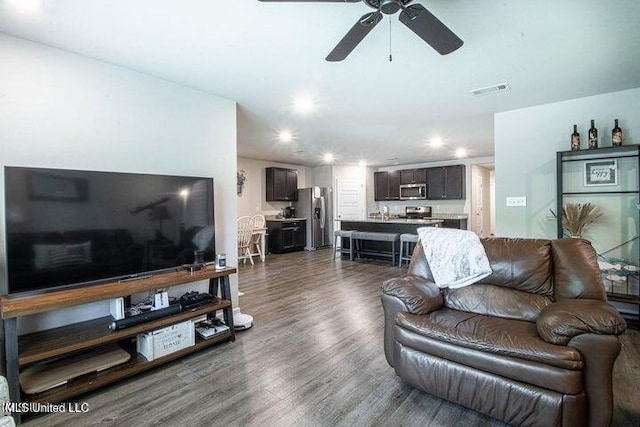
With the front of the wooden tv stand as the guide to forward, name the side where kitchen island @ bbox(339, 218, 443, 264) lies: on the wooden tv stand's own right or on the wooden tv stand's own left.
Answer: on the wooden tv stand's own left

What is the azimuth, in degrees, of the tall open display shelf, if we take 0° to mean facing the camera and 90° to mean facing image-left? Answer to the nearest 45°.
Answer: approximately 45°

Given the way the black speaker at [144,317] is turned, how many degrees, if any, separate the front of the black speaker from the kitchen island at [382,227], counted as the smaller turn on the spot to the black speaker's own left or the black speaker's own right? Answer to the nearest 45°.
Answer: approximately 90° to the black speaker's own left

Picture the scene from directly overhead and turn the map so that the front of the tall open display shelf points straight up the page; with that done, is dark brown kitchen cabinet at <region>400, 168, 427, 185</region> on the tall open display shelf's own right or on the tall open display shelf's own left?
on the tall open display shelf's own right

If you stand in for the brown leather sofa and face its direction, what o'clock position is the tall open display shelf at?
The tall open display shelf is roughly at 7 o'clock from the brown leather sofa.

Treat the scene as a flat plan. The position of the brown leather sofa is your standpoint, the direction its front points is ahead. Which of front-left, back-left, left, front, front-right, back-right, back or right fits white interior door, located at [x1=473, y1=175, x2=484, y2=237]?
back-right

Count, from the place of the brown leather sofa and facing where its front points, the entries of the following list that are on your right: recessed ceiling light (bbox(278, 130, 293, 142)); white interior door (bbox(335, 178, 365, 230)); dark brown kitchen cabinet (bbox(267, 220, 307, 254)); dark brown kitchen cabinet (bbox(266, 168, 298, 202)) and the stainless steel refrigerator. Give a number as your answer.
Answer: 5

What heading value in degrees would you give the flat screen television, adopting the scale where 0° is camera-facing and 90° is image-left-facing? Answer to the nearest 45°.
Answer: approximately 315°

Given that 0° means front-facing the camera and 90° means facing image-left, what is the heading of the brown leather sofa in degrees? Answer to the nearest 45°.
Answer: approximately 45°

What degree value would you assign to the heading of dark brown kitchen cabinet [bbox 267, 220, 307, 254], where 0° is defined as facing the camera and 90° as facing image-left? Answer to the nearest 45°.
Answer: approximately 315°

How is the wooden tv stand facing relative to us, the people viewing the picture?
facing the viewer and to the right of the viewer

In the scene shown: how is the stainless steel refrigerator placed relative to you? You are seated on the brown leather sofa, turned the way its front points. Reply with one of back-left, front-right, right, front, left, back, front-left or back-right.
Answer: right

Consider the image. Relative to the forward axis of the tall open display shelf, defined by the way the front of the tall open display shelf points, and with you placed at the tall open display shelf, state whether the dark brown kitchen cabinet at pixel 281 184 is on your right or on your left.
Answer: on your right

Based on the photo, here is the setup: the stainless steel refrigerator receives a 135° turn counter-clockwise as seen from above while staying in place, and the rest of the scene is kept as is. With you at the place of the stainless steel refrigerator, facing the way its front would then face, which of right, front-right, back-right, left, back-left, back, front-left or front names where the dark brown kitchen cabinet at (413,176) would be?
right
